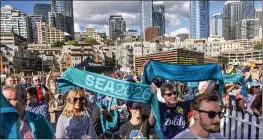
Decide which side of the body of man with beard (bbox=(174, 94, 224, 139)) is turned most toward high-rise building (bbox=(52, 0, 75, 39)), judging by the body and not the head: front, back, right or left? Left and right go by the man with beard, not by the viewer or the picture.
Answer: back

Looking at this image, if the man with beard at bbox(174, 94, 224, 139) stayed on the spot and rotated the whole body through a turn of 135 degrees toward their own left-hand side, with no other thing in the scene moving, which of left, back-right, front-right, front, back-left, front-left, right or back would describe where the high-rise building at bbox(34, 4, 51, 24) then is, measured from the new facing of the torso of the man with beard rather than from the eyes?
front-left

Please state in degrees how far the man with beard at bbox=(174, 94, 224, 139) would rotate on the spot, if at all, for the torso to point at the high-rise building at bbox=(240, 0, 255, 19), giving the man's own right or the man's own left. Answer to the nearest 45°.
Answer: approximately 135° to the man's own left

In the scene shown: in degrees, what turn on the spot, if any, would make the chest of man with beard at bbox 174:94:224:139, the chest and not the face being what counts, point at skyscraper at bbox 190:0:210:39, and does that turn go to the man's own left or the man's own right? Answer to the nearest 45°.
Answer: approximately 135° to the man's own left

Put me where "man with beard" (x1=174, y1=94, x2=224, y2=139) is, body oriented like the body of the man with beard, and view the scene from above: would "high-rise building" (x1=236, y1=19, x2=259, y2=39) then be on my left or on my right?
on my left

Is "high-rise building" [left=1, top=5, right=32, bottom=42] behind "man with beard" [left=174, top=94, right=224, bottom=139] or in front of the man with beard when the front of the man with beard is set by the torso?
behind

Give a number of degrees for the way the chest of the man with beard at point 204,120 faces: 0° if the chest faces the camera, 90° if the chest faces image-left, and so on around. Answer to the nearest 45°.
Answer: approximately 315°

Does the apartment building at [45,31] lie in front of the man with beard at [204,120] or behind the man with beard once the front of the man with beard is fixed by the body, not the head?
behind

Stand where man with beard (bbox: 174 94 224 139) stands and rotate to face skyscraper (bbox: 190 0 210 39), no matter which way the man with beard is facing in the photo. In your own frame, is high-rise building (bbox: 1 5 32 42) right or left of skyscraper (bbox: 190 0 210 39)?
left

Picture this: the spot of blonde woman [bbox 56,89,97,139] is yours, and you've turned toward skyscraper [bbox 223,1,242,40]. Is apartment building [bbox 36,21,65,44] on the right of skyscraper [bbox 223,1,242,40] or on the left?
left

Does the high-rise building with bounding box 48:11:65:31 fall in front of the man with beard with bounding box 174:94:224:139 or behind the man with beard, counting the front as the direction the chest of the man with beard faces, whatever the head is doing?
behind

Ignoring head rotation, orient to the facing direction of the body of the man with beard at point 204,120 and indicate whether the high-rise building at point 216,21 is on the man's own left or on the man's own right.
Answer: on the man's own left
